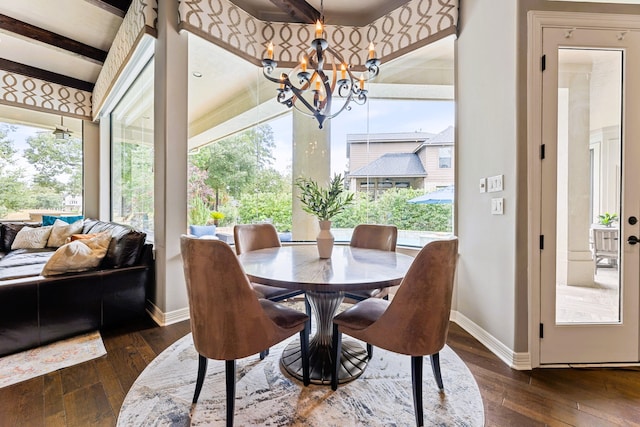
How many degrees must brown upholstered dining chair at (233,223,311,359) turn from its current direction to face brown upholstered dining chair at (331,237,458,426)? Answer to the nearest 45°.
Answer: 0° — it already faces it

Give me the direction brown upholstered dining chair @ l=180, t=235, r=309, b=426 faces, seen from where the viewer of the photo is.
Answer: facing away from the viewer and to the right of the viewer

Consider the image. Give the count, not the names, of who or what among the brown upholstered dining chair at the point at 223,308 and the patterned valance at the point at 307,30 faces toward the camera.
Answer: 1

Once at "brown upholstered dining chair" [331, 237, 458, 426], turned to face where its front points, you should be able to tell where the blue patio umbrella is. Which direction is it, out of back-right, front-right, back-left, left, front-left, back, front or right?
front-right

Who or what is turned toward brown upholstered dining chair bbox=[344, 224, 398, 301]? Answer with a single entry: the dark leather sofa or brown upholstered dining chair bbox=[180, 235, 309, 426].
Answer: brown upholstered dining chair bbox=[180, 235, 309, 426]

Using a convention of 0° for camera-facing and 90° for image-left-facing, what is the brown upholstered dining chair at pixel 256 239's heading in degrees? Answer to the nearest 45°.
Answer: approximately 315°

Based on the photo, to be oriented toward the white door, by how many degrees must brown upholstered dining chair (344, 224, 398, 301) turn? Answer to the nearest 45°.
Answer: approximately 135° to its left
